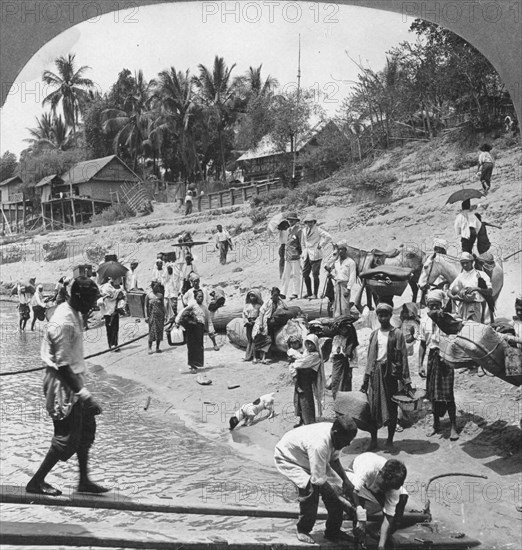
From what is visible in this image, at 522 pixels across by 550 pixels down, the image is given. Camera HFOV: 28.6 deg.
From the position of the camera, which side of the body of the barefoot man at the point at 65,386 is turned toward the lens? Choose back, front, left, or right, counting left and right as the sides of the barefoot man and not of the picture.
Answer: right

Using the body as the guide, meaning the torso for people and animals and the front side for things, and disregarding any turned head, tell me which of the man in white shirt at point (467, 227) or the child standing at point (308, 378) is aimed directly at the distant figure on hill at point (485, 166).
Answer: the man in white shirt

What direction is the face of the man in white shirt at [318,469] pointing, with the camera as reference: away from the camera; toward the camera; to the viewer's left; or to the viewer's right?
to the viewer's right

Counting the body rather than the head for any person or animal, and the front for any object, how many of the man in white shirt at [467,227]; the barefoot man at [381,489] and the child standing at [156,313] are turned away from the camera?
1

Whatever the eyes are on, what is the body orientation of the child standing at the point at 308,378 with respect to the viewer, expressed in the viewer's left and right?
facing the viewer and to the left of the viewer

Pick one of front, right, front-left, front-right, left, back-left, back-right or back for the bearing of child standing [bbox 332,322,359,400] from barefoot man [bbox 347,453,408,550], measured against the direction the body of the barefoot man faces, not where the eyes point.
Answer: back-left

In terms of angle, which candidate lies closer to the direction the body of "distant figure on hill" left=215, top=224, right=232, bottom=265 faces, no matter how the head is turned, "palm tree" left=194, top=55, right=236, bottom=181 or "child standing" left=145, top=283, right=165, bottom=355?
the child standing

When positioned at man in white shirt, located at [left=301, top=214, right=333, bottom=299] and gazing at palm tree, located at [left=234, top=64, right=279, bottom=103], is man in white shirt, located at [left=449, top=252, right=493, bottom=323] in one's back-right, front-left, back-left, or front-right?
back-right

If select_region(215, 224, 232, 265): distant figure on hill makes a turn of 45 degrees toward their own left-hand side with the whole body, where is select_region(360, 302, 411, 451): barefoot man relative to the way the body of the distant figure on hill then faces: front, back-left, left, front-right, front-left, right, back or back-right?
front

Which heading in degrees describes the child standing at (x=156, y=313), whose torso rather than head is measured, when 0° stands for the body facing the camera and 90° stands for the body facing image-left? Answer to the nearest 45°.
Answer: approximately 0°
